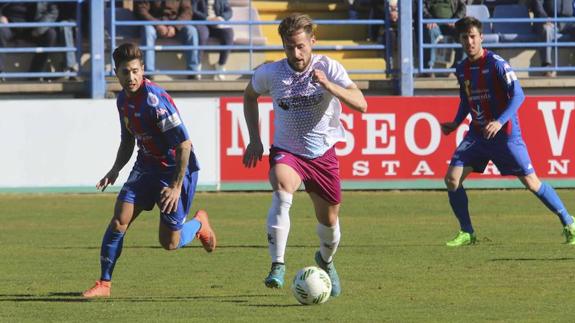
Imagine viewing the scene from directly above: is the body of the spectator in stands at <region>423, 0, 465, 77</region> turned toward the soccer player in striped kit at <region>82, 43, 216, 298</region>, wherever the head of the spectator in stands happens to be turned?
yes

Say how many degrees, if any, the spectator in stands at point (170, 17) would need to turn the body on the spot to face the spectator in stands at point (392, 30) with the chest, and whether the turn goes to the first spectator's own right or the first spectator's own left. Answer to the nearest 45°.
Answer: approximately 90° to the first spectator's own left

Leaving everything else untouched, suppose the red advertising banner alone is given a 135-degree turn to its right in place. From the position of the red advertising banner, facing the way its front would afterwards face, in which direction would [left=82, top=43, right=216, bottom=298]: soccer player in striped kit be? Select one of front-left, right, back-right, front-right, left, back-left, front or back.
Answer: back-left

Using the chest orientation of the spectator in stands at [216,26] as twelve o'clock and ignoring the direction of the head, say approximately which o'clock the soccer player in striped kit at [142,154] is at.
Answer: The soccer player in striped kit is roughly at 12 o'clock from the spectator in stands.

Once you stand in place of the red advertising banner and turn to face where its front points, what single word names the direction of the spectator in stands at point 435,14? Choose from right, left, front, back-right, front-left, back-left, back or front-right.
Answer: back

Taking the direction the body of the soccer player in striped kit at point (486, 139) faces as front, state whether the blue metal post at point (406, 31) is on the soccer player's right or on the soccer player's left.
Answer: on the soccer player's right

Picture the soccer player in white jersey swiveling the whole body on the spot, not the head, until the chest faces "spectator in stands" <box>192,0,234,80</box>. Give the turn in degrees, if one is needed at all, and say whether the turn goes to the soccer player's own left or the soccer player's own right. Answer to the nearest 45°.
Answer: approximately 180°

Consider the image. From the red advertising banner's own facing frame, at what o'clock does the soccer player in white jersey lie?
The soccer player in white jersey is roughly at 12 o'clock from the red advertising banner.

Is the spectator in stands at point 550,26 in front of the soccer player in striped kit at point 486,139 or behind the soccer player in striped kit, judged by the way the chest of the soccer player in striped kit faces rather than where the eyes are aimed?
behind

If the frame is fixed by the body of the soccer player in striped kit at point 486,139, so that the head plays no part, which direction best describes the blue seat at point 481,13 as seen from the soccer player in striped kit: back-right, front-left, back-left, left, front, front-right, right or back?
back-right

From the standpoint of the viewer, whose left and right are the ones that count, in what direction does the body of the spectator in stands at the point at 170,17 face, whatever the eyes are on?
facing the viewer
